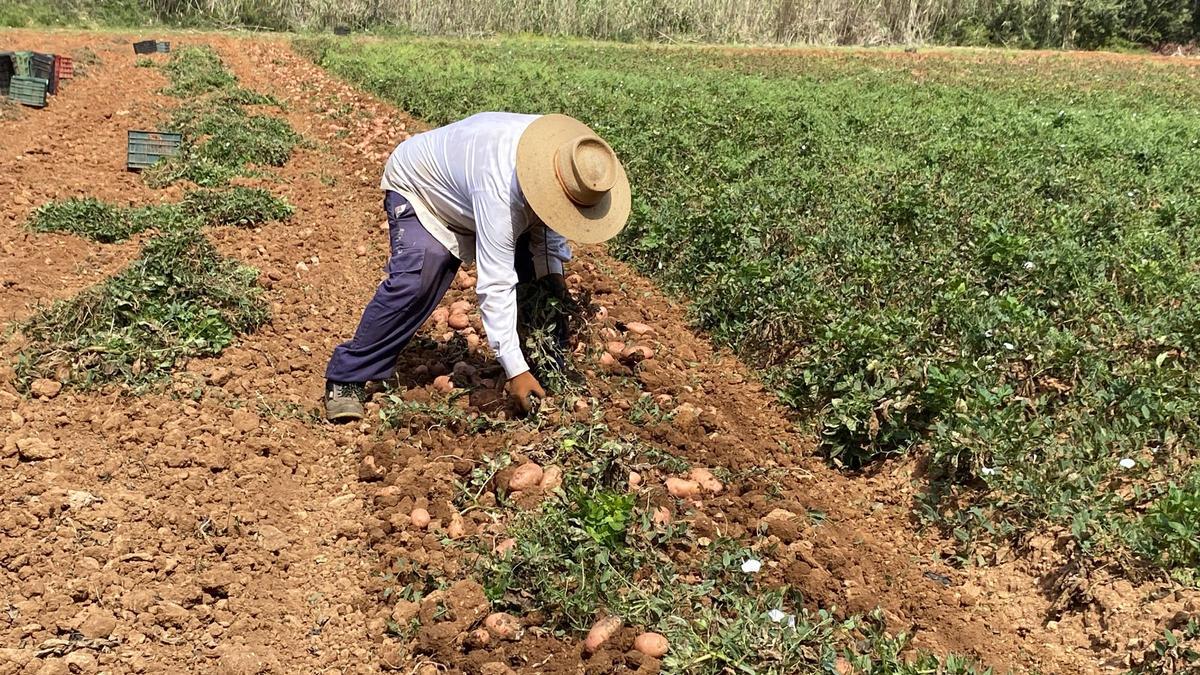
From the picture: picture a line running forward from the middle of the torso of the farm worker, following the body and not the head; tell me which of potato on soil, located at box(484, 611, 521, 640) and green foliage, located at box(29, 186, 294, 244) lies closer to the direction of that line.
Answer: the potato on soil

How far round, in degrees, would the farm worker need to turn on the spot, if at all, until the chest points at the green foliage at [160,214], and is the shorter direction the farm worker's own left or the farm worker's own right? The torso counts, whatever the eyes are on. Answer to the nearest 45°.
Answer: approximately 180°

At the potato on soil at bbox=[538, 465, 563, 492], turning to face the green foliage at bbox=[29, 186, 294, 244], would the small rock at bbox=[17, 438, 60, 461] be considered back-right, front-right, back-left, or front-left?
front-left

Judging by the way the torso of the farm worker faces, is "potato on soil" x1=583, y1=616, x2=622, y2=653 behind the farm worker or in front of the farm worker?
in front

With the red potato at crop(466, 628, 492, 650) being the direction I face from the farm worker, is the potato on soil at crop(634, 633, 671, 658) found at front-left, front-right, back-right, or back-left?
front-left

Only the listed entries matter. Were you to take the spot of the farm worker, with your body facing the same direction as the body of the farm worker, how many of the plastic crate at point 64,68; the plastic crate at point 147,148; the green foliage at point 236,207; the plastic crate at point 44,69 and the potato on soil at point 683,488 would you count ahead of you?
1

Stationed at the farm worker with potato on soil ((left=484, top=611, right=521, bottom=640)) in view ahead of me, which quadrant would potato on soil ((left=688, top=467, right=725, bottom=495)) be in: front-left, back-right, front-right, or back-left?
front-left

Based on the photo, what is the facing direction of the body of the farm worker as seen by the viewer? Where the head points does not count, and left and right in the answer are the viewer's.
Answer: facing the viewer and to the right of the viewer

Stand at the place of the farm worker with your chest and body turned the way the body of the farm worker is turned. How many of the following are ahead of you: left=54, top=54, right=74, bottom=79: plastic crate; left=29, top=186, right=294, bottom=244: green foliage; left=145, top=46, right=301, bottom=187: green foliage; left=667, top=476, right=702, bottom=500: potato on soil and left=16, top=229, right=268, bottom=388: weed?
1

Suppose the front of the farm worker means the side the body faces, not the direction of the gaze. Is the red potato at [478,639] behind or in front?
in front

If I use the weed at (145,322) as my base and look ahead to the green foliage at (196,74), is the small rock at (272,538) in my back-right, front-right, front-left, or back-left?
back-right

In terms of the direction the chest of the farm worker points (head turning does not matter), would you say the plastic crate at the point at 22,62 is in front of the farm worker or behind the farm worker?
behind

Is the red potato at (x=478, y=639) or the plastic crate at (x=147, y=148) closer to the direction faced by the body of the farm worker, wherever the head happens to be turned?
the red potato

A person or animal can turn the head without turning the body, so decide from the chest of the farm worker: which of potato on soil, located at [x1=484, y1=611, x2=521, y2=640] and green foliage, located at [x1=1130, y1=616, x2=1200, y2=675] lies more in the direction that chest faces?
the green foliage

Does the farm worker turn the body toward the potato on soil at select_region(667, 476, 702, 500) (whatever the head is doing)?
yes
